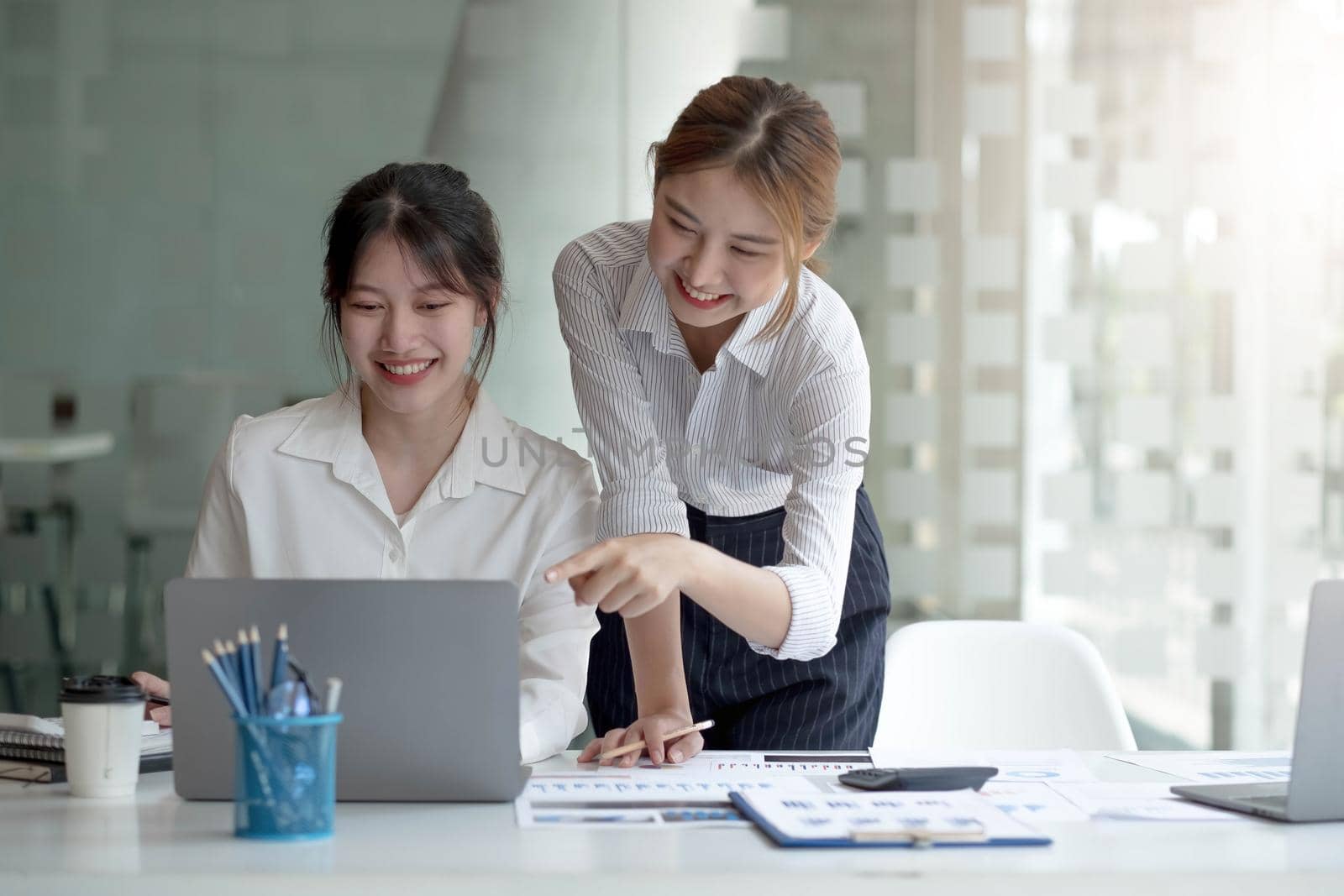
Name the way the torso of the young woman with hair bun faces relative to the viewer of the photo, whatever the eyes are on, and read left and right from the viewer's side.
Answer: facing the viewer

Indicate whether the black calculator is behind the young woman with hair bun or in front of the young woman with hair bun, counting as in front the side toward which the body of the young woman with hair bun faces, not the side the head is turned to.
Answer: in front

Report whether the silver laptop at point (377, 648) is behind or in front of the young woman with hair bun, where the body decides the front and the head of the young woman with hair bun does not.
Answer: in front

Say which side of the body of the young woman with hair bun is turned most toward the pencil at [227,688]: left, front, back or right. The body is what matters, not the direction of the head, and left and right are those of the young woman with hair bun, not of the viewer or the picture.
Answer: front

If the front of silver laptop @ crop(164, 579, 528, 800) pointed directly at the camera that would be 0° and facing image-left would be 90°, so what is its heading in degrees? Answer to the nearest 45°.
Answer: approximately 180°

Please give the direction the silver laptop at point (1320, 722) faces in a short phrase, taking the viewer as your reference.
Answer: facing away from the viewer and to the left of the viewer

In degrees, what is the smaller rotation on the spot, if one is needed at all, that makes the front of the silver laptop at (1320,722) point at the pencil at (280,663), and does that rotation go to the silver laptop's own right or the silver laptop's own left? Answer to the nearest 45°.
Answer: approximately 90° to the silver laptop's own left

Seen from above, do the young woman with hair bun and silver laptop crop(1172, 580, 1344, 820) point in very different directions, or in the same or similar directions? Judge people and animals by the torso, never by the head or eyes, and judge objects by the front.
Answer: very different directions

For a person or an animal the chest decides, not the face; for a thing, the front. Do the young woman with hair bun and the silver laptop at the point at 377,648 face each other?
yes

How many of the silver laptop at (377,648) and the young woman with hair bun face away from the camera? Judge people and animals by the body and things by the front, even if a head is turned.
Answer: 1

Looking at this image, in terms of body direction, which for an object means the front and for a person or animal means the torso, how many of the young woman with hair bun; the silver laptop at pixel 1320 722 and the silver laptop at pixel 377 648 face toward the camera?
1
